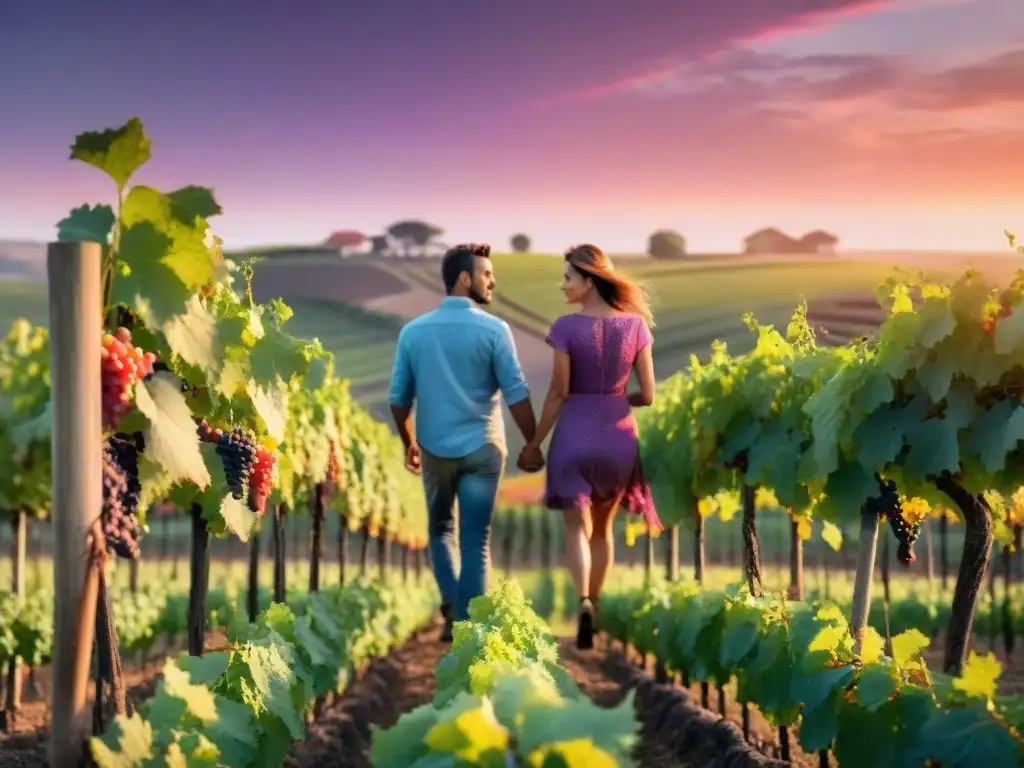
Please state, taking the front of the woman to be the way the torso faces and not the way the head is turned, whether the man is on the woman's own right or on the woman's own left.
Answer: on the woman's own left

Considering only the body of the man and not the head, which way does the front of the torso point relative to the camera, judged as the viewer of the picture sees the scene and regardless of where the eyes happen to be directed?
away from the camera

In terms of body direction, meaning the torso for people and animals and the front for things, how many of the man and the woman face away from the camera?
2

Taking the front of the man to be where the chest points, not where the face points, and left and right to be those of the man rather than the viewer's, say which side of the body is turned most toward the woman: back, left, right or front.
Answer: right

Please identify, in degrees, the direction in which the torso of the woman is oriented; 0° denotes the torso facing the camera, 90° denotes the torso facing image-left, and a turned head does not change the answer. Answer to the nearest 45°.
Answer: approximately 180°

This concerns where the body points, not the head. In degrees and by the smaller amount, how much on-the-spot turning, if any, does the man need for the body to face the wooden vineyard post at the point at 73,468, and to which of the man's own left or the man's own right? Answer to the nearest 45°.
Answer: approximately 180°

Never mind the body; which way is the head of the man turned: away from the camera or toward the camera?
away from the camera

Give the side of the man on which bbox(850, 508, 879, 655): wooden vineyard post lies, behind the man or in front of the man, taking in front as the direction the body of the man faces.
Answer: behind
